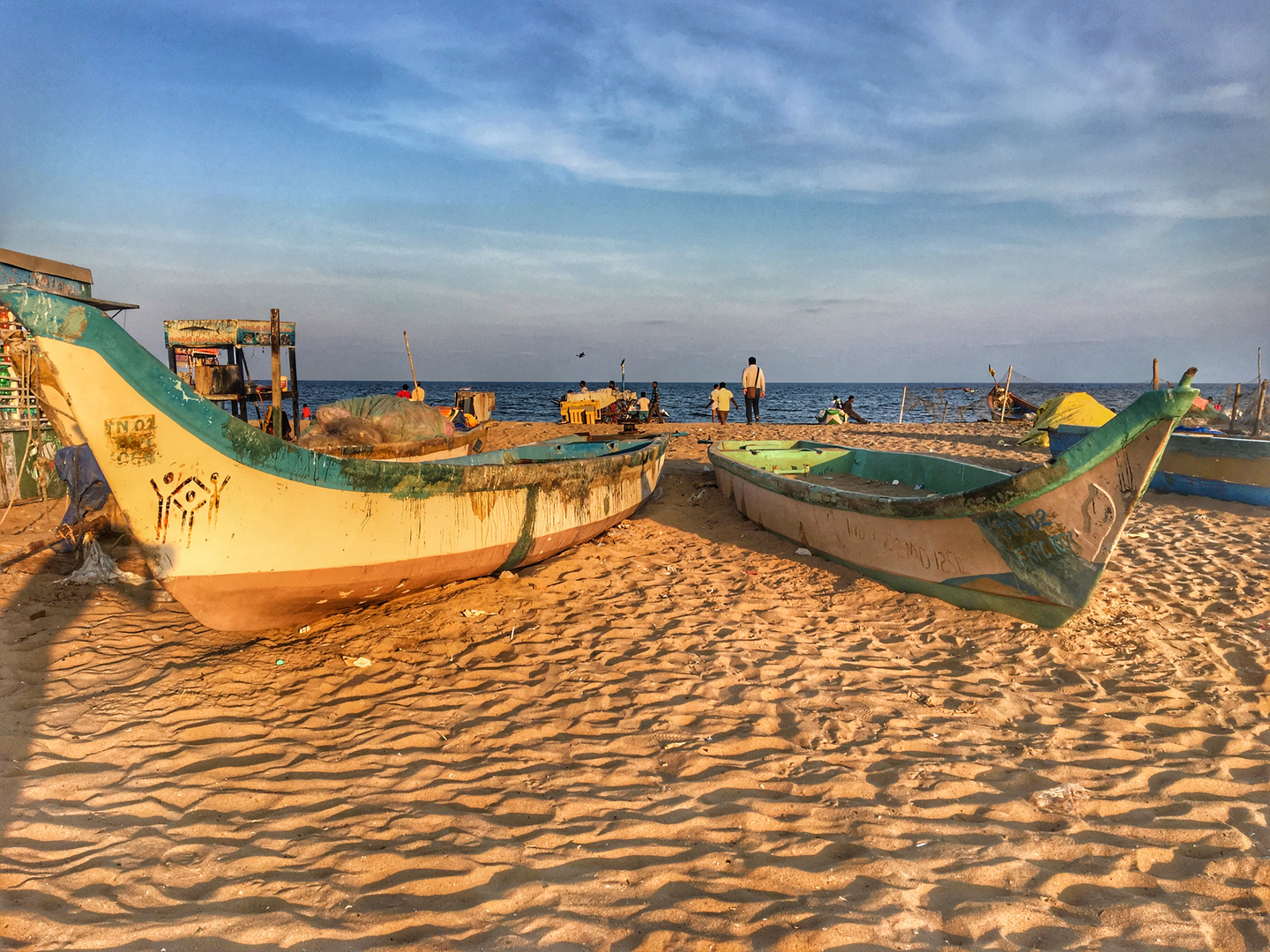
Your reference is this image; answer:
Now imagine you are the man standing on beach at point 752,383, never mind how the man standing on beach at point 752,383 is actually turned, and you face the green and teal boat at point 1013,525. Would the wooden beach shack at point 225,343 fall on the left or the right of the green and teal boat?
right

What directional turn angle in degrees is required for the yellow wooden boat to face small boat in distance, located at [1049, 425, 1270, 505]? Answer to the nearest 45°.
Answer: approximately 135° to its left

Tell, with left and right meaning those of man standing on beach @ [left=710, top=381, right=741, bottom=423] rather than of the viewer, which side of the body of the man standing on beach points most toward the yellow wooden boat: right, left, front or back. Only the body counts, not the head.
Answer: back

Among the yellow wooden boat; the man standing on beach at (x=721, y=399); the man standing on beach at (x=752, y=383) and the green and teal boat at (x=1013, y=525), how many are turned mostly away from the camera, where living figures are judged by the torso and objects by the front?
2

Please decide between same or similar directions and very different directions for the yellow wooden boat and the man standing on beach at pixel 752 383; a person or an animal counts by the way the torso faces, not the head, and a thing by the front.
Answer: very different directions

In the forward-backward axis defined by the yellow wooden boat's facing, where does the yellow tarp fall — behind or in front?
behind

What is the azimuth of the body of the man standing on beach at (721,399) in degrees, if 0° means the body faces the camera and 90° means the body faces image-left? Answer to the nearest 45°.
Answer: approximately 180°

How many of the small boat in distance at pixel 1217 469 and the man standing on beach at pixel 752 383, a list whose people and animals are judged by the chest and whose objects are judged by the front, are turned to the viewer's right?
1

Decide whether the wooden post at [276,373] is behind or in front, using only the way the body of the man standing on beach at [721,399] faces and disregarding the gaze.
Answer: behind

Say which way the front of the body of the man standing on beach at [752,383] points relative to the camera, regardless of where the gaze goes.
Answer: away from the camera
